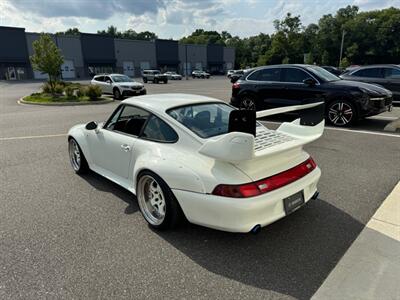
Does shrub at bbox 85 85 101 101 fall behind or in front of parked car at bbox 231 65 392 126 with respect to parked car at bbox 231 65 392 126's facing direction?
behind

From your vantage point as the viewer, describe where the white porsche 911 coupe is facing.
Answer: facing away from the viewer and to the left of the viewer

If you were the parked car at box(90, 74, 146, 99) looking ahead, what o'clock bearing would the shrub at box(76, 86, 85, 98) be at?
The shrub is roughly at 4 o'clock from the parked car.

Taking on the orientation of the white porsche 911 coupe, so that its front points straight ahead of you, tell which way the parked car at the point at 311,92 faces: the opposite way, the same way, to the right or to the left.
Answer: the opposite way

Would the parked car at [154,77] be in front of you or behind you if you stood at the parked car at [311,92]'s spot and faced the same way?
behind

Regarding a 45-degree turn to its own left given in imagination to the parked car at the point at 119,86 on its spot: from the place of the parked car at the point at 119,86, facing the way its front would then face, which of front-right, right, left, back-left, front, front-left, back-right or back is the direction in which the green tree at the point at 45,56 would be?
back

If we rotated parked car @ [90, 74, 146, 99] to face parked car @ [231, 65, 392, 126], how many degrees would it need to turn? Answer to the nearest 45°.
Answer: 0° — it already faces it

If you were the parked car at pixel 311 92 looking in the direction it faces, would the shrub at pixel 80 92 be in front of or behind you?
behind

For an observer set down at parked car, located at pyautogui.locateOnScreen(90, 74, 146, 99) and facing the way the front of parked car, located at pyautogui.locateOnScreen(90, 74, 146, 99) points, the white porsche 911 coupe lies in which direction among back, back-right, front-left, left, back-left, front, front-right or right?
front-right

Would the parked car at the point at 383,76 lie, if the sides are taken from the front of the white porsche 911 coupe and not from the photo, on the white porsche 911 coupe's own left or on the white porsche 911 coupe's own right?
on the white porsche 911 coupe's own right

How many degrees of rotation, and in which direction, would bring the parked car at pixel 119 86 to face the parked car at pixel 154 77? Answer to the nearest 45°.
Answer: approximately 135° to its left

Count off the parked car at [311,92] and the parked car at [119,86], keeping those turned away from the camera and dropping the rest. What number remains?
0
